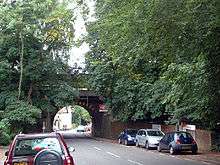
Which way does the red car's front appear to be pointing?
away from the camera

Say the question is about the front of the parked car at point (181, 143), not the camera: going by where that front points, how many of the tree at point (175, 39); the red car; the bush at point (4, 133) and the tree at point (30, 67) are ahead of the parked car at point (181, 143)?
2

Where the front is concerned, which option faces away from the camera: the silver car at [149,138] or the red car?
the red car

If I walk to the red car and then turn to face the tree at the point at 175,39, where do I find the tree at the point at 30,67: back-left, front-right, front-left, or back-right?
front-left

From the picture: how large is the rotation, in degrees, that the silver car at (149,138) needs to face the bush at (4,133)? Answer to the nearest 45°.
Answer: approximately 135° to its right

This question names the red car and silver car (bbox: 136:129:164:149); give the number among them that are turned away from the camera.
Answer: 1

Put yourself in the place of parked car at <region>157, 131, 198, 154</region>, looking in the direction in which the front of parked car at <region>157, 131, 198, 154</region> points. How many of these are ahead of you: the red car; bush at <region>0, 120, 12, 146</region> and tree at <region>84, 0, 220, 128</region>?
1

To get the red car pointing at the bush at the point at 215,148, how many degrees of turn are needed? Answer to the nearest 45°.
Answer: approximately 45° to its right

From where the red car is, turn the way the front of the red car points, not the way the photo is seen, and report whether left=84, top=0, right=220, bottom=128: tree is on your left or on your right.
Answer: on your right

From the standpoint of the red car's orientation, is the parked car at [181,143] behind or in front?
in front
